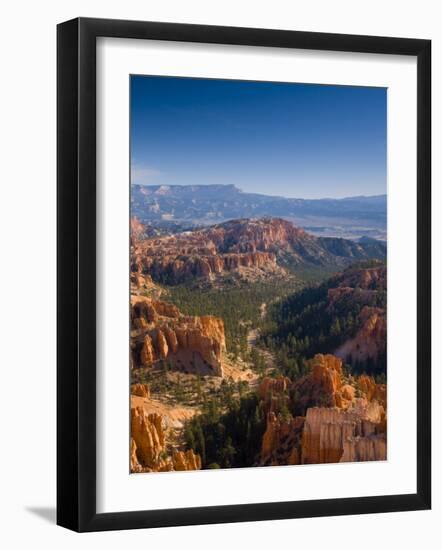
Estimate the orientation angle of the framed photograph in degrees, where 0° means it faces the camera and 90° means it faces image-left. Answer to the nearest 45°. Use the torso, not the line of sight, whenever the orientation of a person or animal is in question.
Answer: approximately 315°
